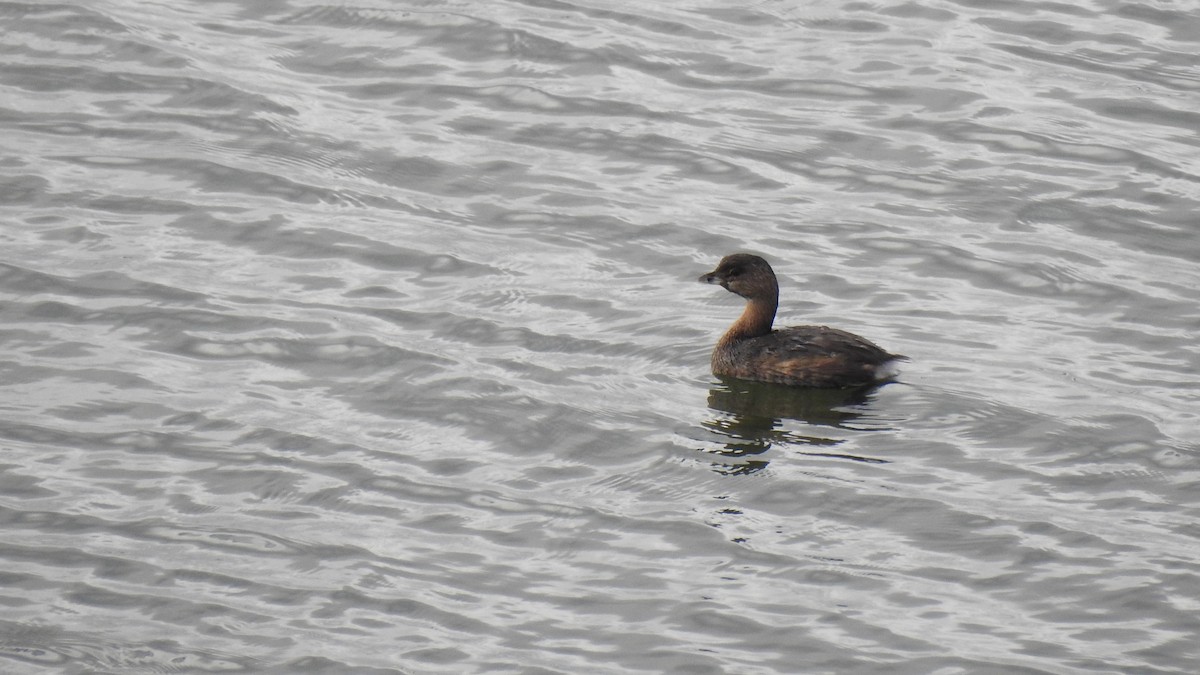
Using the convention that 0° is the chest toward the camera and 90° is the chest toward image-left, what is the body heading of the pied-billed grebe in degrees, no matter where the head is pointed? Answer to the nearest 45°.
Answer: approximately 90°
